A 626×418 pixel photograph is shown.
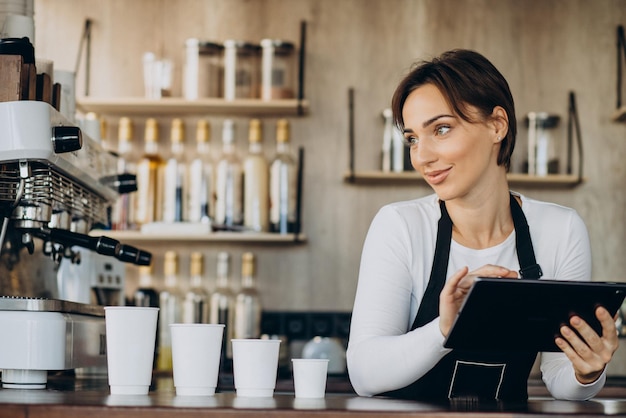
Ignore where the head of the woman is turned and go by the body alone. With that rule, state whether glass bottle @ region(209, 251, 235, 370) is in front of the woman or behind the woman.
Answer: behind

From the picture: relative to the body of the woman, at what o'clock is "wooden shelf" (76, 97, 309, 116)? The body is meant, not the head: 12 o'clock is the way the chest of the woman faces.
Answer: The wooden shelf is roughly at 5 o'clock from the woman.

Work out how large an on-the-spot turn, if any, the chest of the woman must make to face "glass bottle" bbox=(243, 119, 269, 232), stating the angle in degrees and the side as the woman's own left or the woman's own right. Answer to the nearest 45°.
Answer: approximately 135° to the woman's own right

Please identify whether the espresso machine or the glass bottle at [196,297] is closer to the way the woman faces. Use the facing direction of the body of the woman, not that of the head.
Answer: the espresso machine

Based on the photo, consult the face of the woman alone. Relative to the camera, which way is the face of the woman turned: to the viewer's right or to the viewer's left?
to the viewer's left

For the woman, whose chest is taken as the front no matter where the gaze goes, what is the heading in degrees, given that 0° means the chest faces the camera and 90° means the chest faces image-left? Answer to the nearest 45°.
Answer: approximately 0°

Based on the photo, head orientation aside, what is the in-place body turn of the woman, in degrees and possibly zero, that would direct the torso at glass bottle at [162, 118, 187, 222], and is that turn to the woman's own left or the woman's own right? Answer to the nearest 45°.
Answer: approximately 135° to the woman's own right

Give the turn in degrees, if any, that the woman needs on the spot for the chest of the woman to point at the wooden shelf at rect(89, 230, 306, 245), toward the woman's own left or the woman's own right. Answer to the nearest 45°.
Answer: approximately 135° to the woman's own right

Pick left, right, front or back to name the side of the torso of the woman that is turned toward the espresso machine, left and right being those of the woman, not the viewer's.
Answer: right

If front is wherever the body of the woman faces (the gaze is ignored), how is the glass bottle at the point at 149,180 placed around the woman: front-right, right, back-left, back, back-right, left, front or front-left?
back-right

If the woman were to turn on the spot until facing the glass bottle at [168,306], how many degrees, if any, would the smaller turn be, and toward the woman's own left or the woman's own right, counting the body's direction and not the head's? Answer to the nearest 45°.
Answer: approximately 135° to the woman's own right
